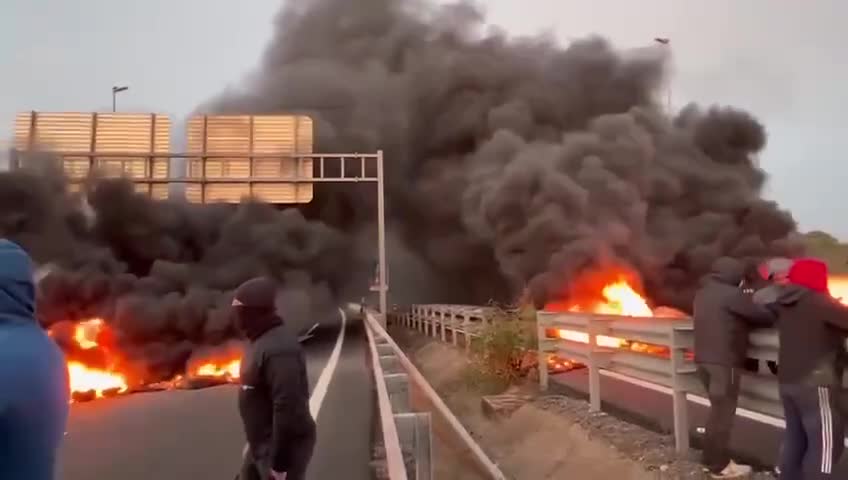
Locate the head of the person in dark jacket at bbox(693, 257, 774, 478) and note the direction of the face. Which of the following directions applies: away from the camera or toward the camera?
away from the camera

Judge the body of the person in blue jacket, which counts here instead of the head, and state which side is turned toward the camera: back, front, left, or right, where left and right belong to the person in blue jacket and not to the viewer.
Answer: back

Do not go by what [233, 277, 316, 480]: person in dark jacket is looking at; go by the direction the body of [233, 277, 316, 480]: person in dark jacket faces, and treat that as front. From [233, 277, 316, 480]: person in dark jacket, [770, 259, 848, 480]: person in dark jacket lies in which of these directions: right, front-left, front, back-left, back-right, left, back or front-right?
back

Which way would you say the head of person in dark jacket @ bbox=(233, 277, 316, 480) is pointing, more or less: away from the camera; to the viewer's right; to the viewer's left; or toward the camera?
to the viewer's left

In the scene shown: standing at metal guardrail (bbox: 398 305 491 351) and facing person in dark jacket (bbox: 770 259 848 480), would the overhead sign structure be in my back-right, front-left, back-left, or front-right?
back-right

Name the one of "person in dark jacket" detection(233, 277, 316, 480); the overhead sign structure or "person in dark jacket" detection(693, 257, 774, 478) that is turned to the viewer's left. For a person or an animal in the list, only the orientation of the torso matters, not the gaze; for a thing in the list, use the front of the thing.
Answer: "person in dark jacket" detection(233, 277, 316, 480)

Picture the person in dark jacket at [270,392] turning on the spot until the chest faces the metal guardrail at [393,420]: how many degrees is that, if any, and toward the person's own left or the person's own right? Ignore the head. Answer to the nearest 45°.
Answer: approximately 180°

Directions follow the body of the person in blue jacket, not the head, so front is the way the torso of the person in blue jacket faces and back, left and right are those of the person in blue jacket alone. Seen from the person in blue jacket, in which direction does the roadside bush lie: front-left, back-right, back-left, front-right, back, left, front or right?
front-right

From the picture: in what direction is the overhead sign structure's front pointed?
away from the camera

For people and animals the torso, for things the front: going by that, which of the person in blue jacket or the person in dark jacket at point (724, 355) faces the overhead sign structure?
the person in blue jacket
